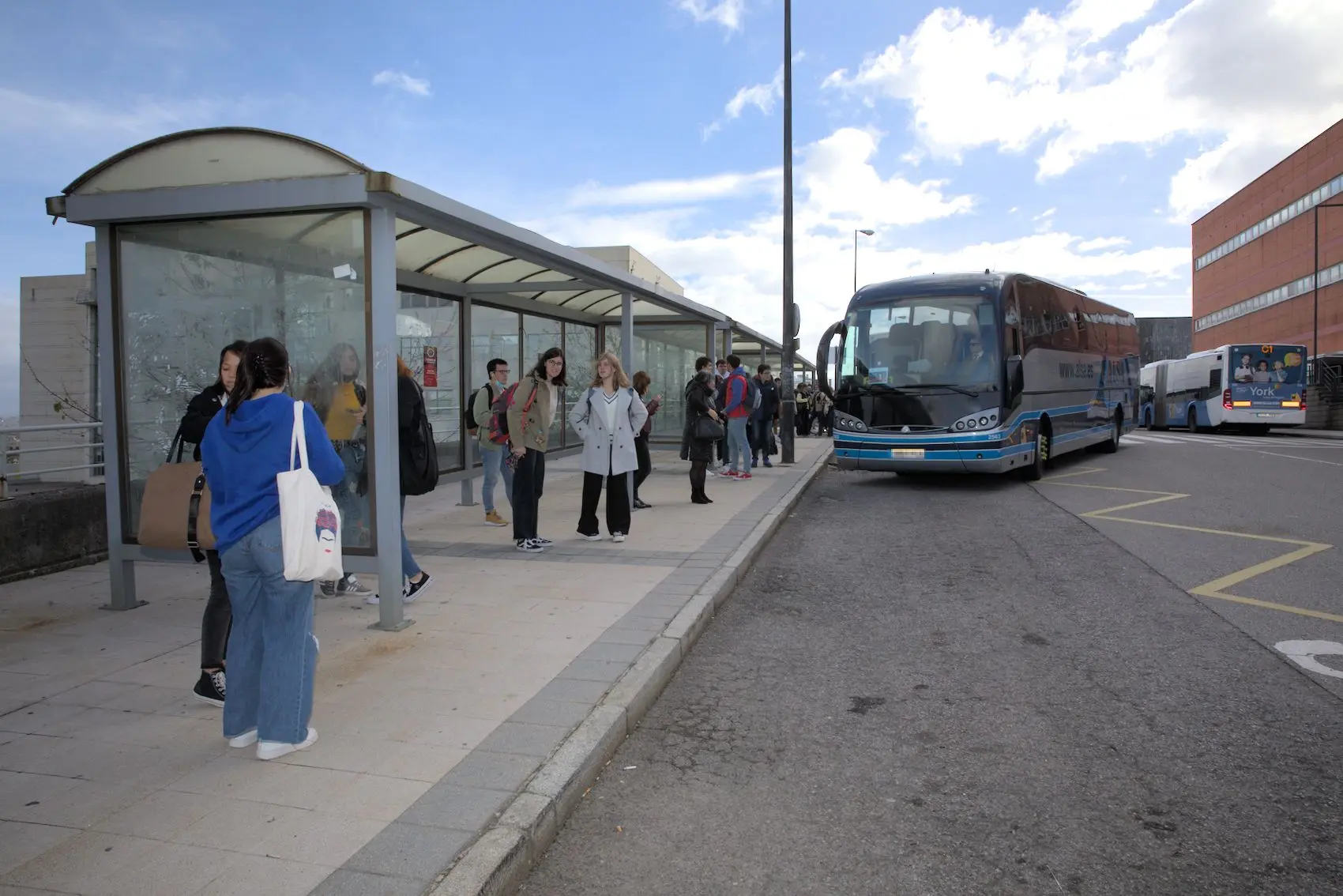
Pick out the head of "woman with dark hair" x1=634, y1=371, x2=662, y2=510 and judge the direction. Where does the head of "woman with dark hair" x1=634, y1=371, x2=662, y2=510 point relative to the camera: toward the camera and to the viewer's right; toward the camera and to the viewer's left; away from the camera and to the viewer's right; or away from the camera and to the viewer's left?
away from the camera and to the viewer's right

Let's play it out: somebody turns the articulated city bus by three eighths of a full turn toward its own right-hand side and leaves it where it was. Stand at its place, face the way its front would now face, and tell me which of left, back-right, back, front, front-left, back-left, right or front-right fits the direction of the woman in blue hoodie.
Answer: right

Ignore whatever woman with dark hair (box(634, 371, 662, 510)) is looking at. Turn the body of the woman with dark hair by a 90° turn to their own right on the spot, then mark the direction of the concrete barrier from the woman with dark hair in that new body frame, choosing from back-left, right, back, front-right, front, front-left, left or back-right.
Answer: front-right

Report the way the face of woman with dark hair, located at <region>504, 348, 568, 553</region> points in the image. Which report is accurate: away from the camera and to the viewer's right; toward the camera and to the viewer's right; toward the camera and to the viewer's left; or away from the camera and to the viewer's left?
toward the camera and to the viewer's right

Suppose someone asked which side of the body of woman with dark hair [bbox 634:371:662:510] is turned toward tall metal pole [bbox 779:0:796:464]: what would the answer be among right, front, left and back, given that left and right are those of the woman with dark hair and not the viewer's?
left

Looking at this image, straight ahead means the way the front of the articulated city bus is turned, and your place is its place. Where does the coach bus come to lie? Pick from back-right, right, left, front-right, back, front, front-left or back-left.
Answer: back-left

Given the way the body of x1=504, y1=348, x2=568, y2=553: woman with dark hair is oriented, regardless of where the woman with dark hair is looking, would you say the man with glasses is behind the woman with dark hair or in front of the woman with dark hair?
behind

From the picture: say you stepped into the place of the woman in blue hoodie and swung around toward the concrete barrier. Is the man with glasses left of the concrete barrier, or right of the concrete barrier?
right

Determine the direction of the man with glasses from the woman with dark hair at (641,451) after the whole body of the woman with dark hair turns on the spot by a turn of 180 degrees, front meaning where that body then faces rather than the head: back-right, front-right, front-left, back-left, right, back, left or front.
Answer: front-left

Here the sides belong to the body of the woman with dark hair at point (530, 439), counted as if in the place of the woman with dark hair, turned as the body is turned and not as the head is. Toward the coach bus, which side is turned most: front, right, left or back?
left
